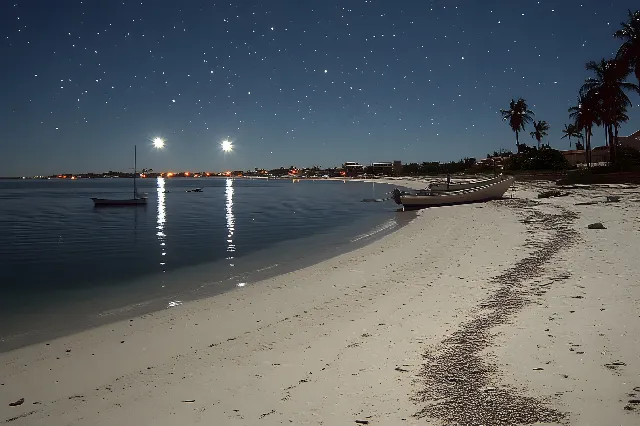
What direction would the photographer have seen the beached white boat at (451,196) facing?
facing to the right of the viewer

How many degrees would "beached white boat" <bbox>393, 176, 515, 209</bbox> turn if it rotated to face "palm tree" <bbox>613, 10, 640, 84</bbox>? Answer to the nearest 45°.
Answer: approximately 45° to its left

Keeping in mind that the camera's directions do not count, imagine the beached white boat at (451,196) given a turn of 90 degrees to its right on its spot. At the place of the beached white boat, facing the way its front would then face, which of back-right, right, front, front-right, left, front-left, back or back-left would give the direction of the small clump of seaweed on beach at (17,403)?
front
